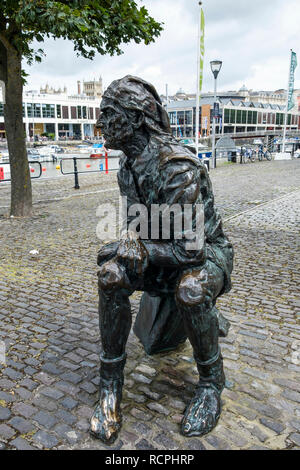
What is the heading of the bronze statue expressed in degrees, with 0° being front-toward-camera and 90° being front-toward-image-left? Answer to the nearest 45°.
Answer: approximately 45°
